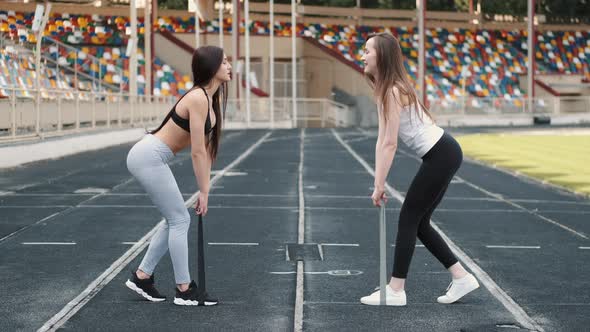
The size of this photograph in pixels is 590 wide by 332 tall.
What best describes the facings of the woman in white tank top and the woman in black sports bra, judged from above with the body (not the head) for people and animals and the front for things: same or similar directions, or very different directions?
very different directions

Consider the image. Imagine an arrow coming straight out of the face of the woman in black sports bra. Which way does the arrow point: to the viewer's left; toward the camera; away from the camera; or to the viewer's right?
to the viewer's right

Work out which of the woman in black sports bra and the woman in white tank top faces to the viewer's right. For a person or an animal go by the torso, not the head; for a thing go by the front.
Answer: the woman in black sports bra

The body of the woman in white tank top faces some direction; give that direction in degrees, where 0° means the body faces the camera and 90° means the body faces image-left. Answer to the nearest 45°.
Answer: approximately 90°

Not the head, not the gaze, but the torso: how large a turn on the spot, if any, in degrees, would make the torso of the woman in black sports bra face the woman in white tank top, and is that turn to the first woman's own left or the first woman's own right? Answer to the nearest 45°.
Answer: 0° — they already face them

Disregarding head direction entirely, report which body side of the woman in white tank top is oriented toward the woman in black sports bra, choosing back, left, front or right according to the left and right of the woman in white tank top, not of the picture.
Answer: front

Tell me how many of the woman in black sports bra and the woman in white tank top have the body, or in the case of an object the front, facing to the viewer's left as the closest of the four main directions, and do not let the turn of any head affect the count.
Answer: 1

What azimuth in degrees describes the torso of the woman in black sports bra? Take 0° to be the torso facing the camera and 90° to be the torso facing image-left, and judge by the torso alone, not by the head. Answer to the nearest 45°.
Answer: approximately 270°

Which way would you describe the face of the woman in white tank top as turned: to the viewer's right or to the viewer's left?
to the viewer's left
